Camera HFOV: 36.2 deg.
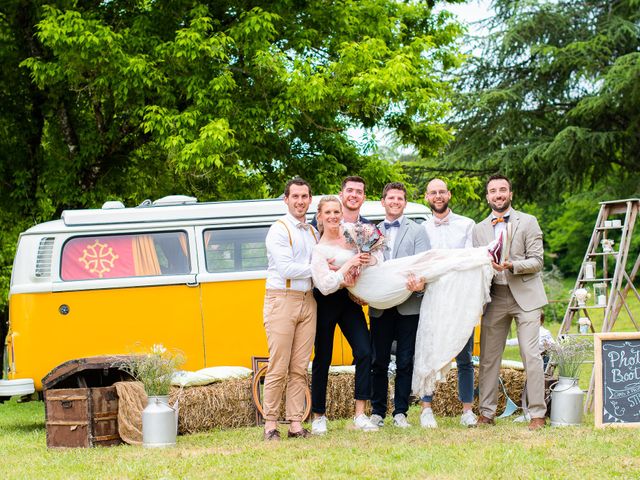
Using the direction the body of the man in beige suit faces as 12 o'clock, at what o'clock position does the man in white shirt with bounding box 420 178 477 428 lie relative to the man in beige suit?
The man in white shirt is roughly at 2 o'clock from the man in beige suit.

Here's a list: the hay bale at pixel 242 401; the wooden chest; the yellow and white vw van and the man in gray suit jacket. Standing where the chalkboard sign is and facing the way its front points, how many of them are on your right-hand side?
4

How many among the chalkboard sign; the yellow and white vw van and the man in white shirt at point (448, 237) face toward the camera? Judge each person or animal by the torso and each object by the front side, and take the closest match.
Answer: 2

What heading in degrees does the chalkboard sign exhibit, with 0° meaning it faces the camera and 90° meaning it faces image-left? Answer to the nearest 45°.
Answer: approximately 0°

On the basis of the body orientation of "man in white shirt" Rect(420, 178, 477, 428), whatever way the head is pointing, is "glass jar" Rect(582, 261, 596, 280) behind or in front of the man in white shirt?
behind

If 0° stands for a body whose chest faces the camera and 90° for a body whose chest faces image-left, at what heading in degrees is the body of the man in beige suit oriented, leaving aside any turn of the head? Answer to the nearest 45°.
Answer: approximately 45°

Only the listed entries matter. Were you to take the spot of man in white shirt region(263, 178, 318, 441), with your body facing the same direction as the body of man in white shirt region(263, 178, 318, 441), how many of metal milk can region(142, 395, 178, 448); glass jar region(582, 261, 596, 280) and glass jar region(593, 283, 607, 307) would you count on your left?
2

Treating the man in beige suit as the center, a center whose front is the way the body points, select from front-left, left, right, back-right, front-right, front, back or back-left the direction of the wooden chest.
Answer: front-right

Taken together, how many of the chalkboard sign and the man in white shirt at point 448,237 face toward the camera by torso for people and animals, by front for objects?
2

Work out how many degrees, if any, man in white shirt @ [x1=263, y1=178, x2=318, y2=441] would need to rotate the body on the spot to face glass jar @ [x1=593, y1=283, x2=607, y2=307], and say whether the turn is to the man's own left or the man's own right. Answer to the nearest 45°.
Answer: approximately 90° to the man's own left
